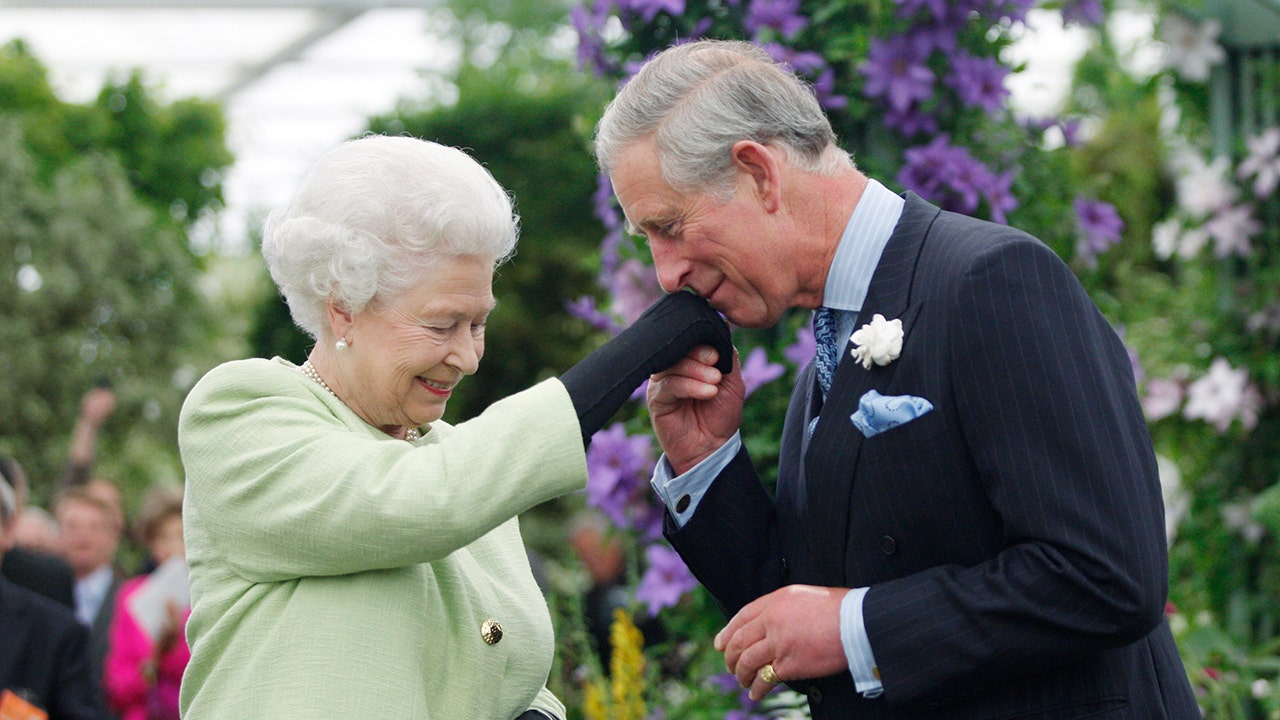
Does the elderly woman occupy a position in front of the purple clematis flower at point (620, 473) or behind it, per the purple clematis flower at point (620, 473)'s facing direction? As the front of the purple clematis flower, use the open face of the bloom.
in front

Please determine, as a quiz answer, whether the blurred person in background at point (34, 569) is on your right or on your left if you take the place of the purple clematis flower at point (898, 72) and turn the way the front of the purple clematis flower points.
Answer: on your right

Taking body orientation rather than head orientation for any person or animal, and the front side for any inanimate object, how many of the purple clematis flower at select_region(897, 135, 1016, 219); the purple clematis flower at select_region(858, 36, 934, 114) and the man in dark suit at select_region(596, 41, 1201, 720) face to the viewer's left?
1

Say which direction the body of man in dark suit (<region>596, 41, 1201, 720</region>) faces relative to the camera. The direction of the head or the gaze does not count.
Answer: to the viewer's left

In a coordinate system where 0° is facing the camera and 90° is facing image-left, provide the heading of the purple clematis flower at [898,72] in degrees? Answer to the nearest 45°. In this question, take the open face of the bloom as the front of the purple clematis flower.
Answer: approximately 0°

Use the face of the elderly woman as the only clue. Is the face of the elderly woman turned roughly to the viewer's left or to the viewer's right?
to the viewer's right
